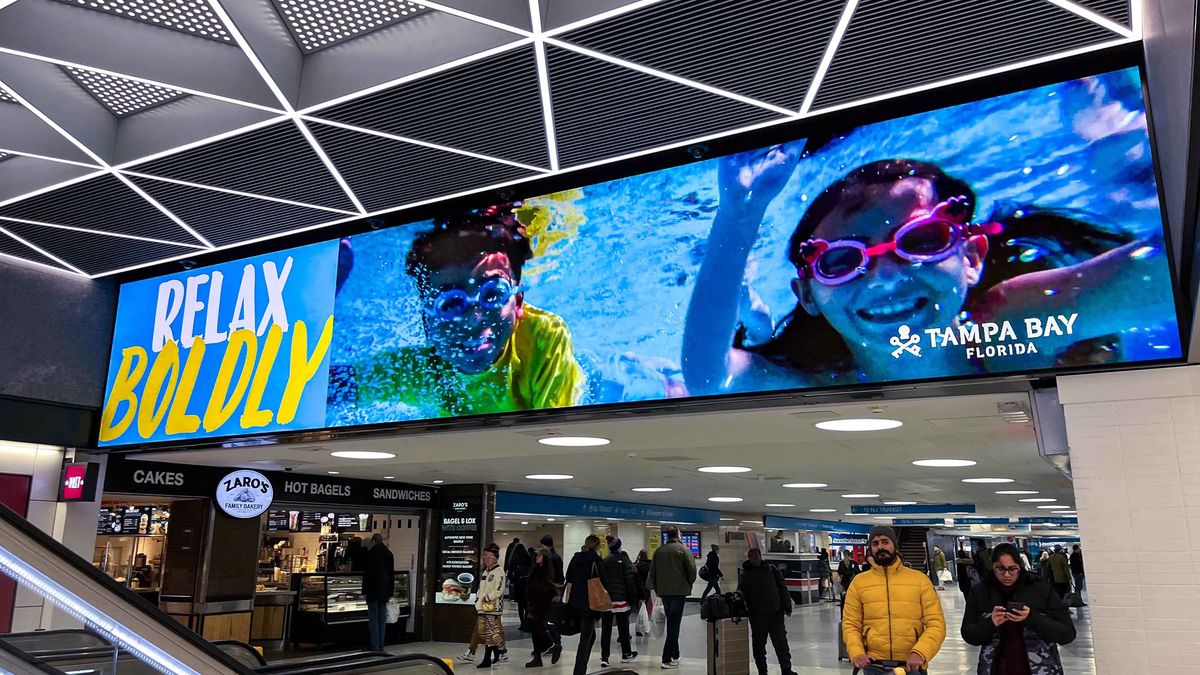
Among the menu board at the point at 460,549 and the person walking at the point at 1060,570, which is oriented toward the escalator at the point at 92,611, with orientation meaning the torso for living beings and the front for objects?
the menu board

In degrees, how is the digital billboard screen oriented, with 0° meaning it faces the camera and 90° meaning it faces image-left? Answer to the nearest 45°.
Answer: approximately 45°

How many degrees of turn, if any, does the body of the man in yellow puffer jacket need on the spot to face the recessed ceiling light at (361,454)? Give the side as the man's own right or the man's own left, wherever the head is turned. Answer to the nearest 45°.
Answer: approximately 135° to the man's own right

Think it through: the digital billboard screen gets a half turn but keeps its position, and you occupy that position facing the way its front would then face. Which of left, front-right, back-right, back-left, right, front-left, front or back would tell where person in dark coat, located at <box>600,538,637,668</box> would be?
front-left

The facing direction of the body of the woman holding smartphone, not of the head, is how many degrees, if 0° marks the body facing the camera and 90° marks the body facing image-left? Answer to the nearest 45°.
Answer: approximately 0°

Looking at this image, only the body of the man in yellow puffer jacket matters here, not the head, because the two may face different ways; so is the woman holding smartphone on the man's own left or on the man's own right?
on the man's own left

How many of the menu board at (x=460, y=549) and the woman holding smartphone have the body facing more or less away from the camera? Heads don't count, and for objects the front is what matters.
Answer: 0

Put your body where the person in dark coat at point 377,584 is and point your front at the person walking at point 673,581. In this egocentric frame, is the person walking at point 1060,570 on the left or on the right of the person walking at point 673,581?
left
